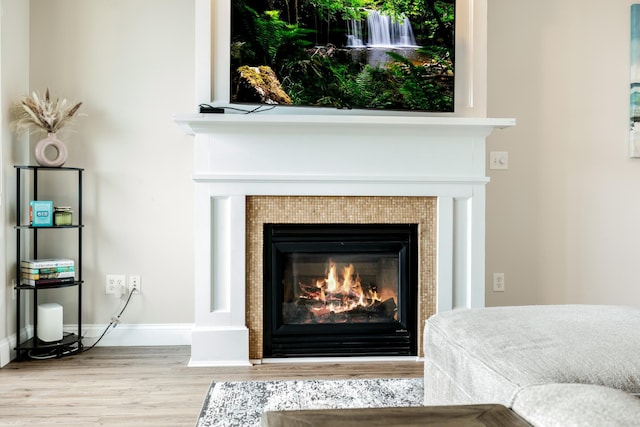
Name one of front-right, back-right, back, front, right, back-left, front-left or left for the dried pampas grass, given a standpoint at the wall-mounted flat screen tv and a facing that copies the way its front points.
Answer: right

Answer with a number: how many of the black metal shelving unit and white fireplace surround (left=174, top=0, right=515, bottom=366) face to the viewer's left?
0

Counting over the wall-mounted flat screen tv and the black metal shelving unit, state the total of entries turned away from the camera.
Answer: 0

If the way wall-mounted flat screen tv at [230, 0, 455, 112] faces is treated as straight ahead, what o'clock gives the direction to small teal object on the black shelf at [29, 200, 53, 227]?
The small teal object on the black shelf is roughly at 3 o'clock from the wall-mounted flat screen tv.

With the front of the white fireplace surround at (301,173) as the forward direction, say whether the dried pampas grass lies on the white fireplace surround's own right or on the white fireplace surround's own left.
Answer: on the white fireplace surround's own right

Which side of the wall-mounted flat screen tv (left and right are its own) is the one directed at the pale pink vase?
right

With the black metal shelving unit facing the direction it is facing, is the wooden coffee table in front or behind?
in front

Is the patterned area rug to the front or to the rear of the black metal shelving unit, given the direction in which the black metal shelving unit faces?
to the front

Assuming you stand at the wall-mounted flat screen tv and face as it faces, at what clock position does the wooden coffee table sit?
The wooden coffee table is roughly at 12 o'clock from the wall-mounted flat screen tv.

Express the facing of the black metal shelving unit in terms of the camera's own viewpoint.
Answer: facing the viewer and to the right of the viewer
